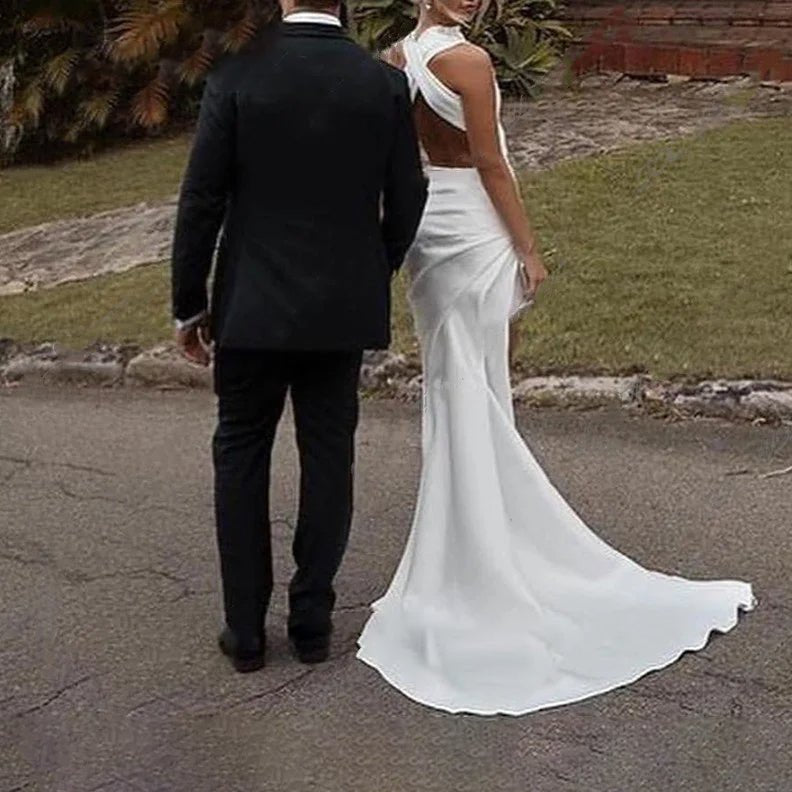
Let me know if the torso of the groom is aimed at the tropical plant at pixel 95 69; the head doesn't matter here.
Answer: yes

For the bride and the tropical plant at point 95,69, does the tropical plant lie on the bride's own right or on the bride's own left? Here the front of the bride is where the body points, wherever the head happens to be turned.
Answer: on the bride's own left

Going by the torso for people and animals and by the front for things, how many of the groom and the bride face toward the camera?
0

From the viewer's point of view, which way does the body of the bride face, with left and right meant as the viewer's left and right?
facing away from the viewer and to the right of the viewer

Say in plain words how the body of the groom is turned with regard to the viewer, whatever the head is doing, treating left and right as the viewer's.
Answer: facing away from the viewer
